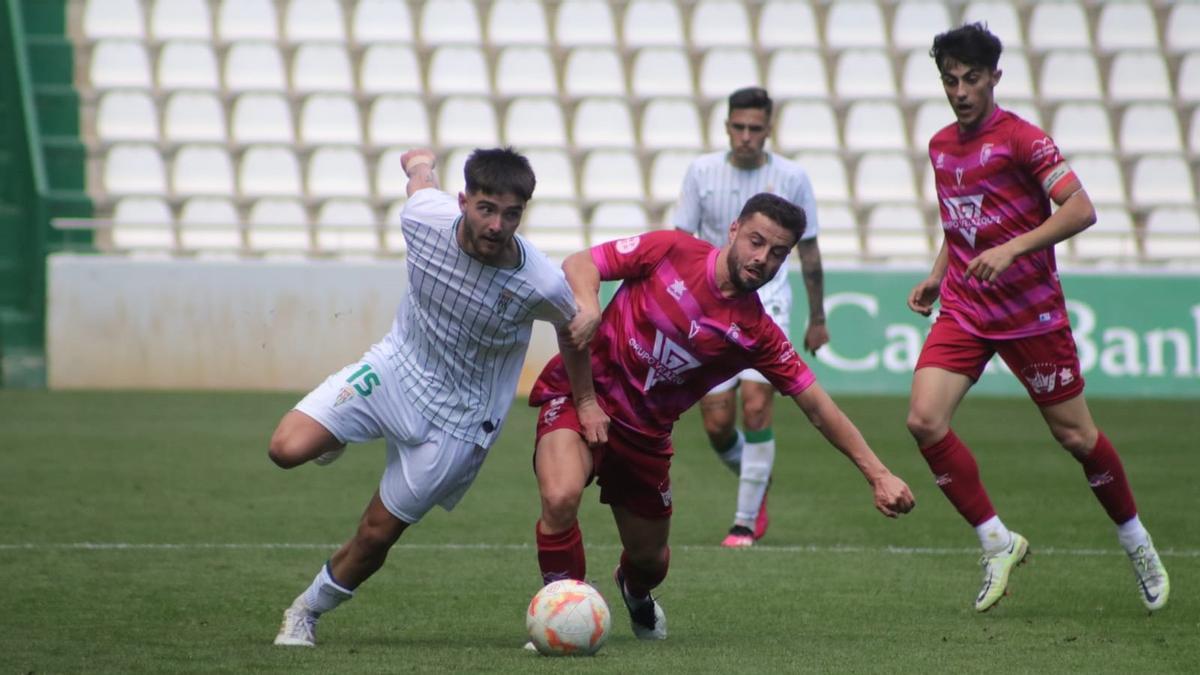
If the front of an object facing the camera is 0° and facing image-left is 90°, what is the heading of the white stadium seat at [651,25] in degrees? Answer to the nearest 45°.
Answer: approximately 0°

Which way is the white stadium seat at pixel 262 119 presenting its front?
toward the camera

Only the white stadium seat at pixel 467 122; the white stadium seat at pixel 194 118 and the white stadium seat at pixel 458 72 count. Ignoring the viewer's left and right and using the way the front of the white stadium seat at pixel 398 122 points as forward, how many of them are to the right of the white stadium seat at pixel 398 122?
1

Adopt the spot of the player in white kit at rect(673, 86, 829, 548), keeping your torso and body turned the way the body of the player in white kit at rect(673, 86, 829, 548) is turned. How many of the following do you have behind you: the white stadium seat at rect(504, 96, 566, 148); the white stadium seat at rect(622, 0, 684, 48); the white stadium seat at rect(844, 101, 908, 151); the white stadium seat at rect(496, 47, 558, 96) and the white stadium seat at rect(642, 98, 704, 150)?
5

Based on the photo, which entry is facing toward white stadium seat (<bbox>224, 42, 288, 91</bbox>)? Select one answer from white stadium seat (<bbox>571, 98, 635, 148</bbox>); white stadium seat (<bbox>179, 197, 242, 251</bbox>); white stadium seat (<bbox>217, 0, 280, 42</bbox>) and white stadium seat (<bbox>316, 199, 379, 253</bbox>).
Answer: white stadium seat (<bbox>217, 0, 280, 42</bbox>)

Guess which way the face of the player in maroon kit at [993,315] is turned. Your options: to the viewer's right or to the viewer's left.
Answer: to the viewer's left

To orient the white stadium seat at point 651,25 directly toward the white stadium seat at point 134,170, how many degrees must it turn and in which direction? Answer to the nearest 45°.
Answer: approximately 45° to its right

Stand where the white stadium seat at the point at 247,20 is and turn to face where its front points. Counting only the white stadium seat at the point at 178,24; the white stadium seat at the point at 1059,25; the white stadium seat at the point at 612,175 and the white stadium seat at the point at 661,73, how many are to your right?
1

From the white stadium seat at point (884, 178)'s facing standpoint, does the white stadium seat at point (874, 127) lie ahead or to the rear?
to the rear

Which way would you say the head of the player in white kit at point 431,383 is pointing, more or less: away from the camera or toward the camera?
toward the camera

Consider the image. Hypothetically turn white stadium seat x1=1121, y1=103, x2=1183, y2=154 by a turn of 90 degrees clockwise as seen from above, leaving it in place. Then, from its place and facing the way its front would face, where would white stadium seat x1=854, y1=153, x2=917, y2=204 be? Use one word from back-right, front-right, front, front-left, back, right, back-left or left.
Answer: front-left

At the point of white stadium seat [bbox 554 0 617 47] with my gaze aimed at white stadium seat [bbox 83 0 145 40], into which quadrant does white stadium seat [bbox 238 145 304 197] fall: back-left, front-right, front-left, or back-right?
front-left

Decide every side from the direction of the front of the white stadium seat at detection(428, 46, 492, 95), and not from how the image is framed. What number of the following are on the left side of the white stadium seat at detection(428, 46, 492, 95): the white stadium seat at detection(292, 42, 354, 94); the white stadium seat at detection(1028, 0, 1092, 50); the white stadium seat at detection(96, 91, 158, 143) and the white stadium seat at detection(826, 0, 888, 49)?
2

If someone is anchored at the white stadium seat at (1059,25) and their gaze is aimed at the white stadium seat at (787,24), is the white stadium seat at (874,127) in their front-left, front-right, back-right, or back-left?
front-left

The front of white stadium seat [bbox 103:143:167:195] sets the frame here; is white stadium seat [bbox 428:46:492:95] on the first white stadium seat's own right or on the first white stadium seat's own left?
on the first white stadium seat's own left

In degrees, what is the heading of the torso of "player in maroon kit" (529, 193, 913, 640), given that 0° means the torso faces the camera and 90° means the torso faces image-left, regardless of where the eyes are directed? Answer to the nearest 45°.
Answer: approximately 0°

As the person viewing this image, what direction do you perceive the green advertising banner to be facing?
facing the viewer

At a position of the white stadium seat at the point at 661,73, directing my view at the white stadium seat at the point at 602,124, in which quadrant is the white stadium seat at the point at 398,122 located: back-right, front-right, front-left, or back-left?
front-right

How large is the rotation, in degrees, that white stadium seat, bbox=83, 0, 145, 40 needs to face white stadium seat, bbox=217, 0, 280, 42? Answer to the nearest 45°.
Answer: approximately 90° to its left

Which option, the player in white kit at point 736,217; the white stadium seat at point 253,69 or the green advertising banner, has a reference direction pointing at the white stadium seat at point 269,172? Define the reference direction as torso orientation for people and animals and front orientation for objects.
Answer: the white stadium seat at point 253,69

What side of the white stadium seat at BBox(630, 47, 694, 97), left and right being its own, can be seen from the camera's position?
front
